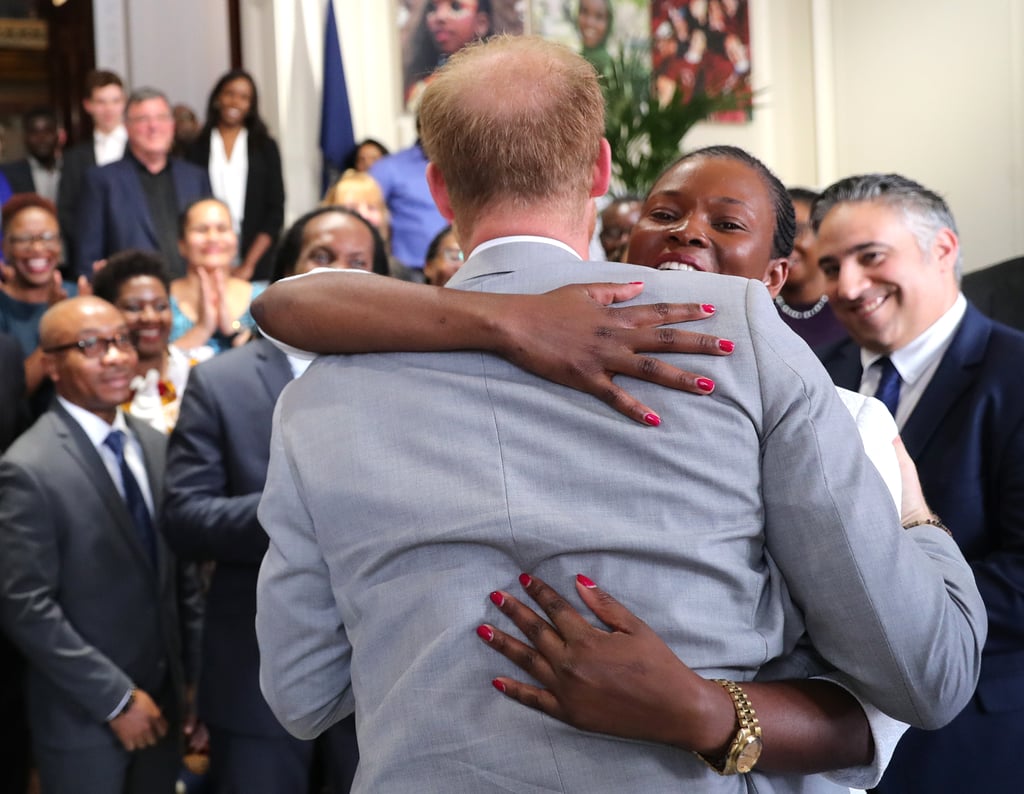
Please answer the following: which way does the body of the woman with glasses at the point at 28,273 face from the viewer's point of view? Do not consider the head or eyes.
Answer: toward the camera

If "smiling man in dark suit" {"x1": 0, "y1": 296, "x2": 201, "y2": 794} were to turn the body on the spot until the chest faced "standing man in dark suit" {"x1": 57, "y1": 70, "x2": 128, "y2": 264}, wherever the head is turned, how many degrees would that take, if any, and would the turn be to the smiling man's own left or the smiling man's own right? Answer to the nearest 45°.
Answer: approximately 135° to the smiling man's own left

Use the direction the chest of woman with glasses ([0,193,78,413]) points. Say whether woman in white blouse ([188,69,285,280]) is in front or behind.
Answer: behind

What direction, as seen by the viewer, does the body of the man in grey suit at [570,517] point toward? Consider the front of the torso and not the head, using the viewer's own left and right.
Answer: facing away from the viewer

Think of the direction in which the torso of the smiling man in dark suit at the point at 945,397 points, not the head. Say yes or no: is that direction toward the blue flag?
no

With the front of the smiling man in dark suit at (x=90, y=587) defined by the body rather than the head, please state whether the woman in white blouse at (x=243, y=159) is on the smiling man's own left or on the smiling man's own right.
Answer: on the smiling man's own left

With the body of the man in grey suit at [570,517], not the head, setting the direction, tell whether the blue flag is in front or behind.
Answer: in front

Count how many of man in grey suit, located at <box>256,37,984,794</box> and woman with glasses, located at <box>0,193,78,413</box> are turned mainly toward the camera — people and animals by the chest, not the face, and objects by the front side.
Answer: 1

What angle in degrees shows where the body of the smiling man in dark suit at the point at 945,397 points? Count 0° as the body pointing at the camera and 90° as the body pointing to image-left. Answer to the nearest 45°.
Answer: approximately 45°

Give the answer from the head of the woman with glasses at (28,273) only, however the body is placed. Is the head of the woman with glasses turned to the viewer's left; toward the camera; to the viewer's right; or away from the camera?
toward the camera

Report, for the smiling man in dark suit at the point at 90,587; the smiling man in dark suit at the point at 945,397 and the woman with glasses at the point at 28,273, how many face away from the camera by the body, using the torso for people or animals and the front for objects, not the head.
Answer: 0

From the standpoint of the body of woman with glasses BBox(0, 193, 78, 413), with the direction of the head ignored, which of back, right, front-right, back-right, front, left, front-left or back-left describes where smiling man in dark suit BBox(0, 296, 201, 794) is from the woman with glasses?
front

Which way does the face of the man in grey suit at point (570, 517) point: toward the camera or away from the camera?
away from the camera

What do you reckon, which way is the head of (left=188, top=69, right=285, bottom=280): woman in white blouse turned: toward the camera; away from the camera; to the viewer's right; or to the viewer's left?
toward the camera
